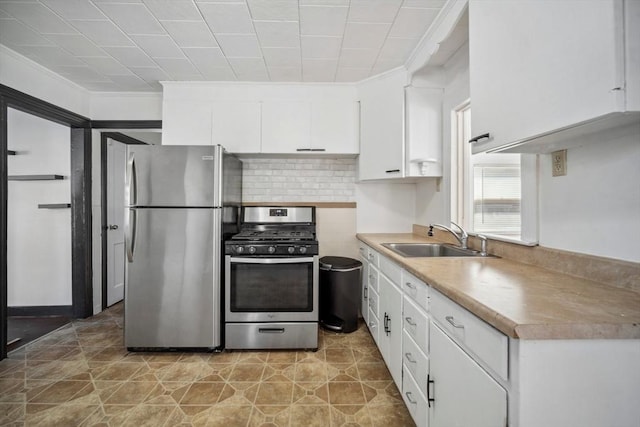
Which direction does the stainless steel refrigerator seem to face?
toward the camera

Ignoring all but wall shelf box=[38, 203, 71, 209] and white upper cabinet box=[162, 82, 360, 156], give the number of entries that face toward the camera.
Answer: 2

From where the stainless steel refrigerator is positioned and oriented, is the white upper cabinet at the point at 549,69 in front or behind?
in front

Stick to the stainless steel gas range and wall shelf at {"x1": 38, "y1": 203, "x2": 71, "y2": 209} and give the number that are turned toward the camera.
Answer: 2

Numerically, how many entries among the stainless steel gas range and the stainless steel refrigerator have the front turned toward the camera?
2

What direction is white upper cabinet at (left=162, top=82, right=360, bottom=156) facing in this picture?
toward the camera

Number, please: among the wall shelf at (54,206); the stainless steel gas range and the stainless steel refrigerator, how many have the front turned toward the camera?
3

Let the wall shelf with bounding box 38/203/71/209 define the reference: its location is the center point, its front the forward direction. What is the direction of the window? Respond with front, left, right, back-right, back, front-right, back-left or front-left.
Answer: front-left

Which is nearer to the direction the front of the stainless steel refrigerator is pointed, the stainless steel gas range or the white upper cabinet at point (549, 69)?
the white upper cabinet

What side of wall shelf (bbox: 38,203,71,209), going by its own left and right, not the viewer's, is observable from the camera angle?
front

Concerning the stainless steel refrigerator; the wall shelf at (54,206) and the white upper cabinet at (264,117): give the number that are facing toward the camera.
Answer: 3
